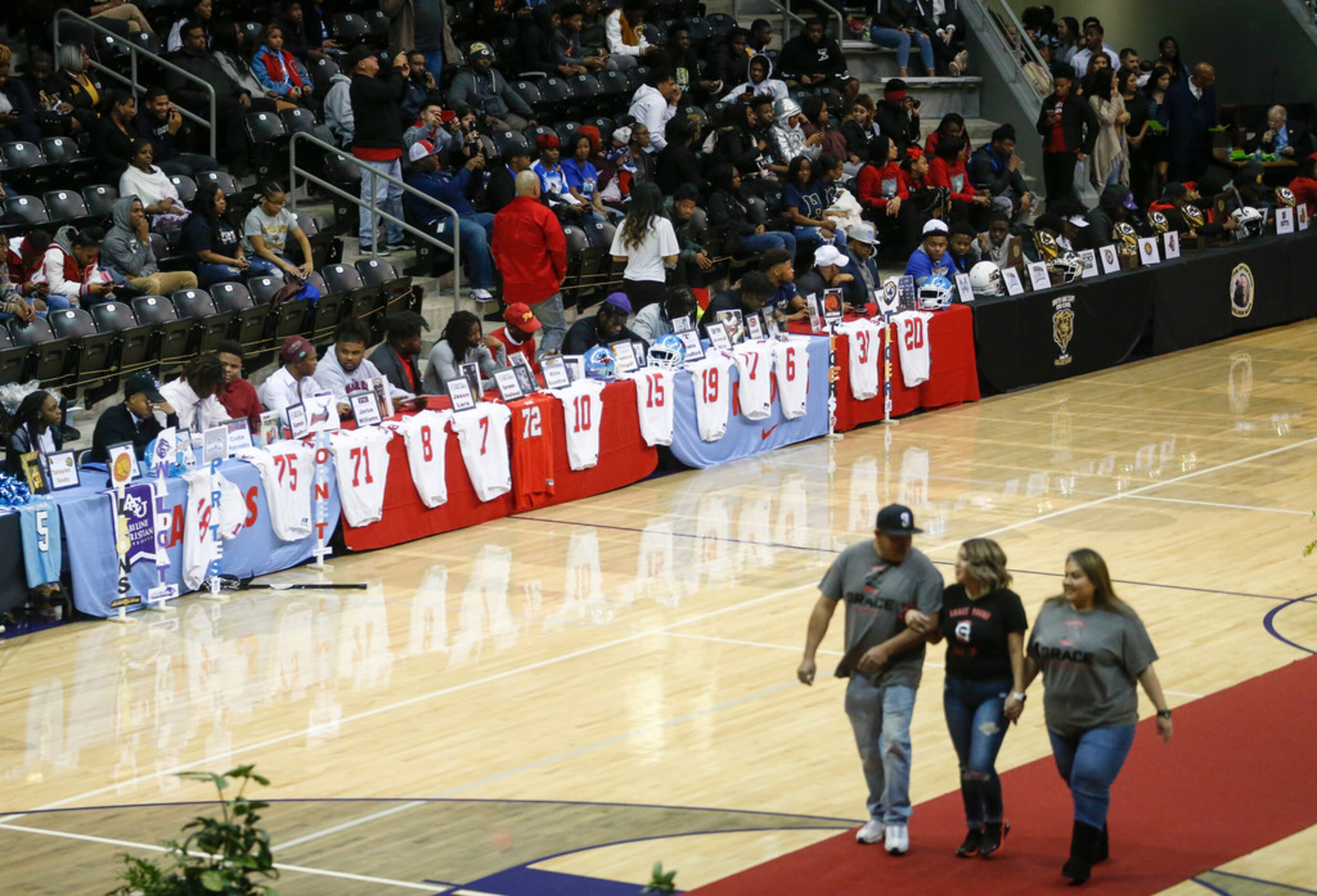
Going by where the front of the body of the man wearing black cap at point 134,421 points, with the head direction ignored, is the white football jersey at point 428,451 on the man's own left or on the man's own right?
on the man's own left

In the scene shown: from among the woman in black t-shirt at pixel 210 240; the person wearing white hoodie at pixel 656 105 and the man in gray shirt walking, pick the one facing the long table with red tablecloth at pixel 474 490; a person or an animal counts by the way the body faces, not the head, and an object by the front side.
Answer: the woman in black t-shirt

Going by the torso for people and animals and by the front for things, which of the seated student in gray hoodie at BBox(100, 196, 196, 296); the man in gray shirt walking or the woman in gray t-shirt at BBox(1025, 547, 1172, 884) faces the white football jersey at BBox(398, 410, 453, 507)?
the seated student in gray hoodie

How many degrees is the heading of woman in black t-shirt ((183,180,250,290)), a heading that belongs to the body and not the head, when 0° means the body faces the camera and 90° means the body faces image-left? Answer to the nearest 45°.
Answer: approximately 315°

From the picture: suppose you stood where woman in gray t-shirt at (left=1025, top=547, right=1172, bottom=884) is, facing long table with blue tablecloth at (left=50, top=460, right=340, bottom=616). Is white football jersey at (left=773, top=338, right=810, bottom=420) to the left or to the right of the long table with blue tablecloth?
right
